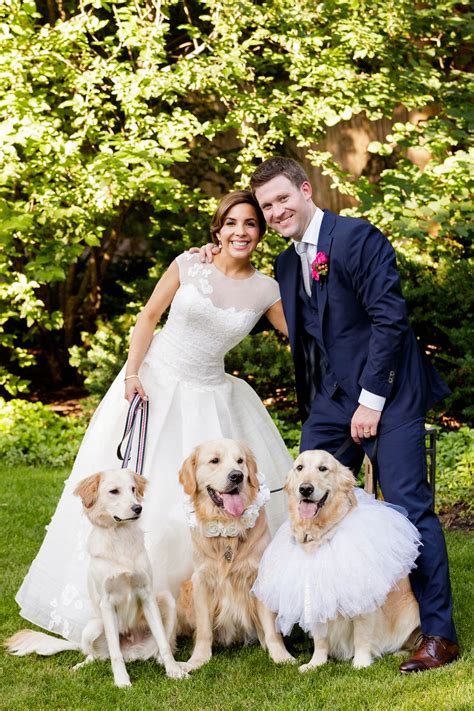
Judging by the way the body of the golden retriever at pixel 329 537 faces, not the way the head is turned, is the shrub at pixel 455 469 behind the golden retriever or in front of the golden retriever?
behind

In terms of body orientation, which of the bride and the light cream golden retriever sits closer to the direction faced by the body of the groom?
the light cream golden retriever

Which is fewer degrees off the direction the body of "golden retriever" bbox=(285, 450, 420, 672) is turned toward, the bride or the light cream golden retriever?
the light cream golden retriever

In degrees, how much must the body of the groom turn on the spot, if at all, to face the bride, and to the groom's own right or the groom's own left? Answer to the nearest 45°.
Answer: approximately 90° to the groom's own right

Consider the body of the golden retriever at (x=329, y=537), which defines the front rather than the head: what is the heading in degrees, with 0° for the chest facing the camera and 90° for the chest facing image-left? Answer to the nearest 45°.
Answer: approximately 45°

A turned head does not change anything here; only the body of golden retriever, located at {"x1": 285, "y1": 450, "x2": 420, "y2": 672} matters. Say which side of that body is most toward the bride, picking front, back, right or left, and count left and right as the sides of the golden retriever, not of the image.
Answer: right

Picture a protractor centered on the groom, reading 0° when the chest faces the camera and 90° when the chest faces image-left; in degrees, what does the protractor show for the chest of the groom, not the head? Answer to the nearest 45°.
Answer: approximately 45°
